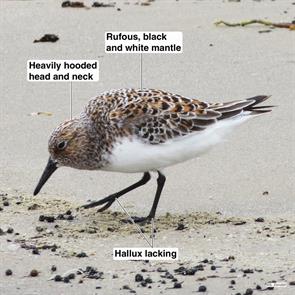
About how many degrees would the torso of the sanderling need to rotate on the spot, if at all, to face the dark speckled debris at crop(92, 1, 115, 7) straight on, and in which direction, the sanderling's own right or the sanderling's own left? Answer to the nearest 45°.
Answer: approximately 90° to the sanderling's own right

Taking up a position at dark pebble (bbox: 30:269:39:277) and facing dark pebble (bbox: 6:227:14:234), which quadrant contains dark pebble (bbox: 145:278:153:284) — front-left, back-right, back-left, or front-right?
back-right

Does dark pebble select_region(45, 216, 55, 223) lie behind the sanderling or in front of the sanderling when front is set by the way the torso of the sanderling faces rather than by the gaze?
in front

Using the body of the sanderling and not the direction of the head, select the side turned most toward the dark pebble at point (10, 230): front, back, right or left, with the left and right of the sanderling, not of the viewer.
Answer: front

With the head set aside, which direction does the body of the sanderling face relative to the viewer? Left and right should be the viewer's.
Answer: facing to the left of the viewer

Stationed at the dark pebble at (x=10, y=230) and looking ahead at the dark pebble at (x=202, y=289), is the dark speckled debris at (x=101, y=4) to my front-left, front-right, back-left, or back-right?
back-left
